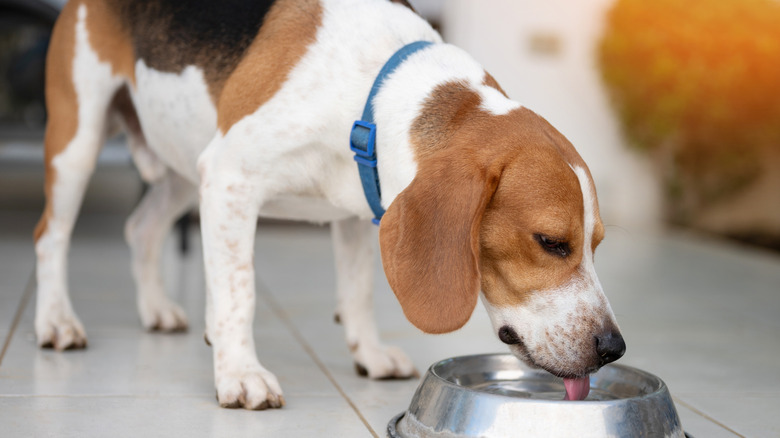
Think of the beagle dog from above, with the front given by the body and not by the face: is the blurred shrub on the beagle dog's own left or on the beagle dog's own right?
on the beagle dog's own left

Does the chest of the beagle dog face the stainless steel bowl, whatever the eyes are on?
yes

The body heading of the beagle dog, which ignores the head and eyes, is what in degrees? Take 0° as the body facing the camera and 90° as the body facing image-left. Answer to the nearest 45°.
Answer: approximately 315°

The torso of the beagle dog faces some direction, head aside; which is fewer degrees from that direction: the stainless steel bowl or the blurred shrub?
the stainless steel bowl
